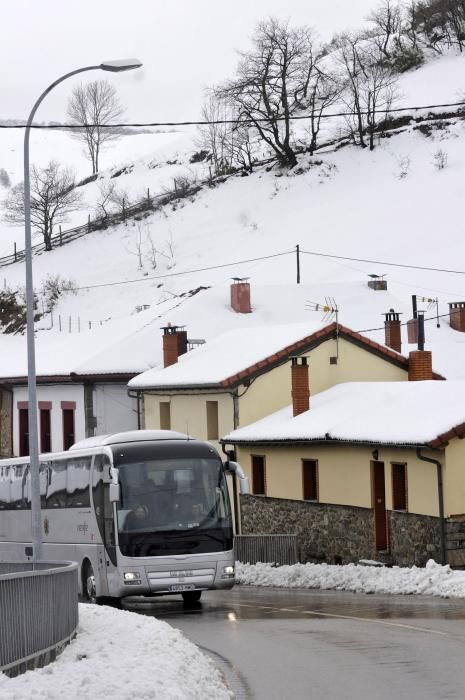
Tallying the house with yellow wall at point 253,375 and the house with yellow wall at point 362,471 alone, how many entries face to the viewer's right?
0

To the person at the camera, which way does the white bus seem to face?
facing the viewer and to the right of the viewer

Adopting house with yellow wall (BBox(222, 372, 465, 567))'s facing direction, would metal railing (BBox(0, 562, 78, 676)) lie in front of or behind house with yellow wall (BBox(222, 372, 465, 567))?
in front

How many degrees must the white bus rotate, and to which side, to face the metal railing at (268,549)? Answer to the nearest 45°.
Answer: approximately 135° to its left

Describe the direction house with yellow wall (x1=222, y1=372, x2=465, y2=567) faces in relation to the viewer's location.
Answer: facing the viewer and to the left of the viewer

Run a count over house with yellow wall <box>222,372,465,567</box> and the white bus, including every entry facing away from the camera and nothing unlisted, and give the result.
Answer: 0

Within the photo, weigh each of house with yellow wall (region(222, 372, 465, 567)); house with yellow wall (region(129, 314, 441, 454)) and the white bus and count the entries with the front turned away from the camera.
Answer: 0

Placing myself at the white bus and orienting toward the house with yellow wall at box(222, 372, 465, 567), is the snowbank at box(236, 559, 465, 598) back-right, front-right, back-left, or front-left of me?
front-right

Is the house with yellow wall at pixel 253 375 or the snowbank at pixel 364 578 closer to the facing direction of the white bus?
the snowbank
